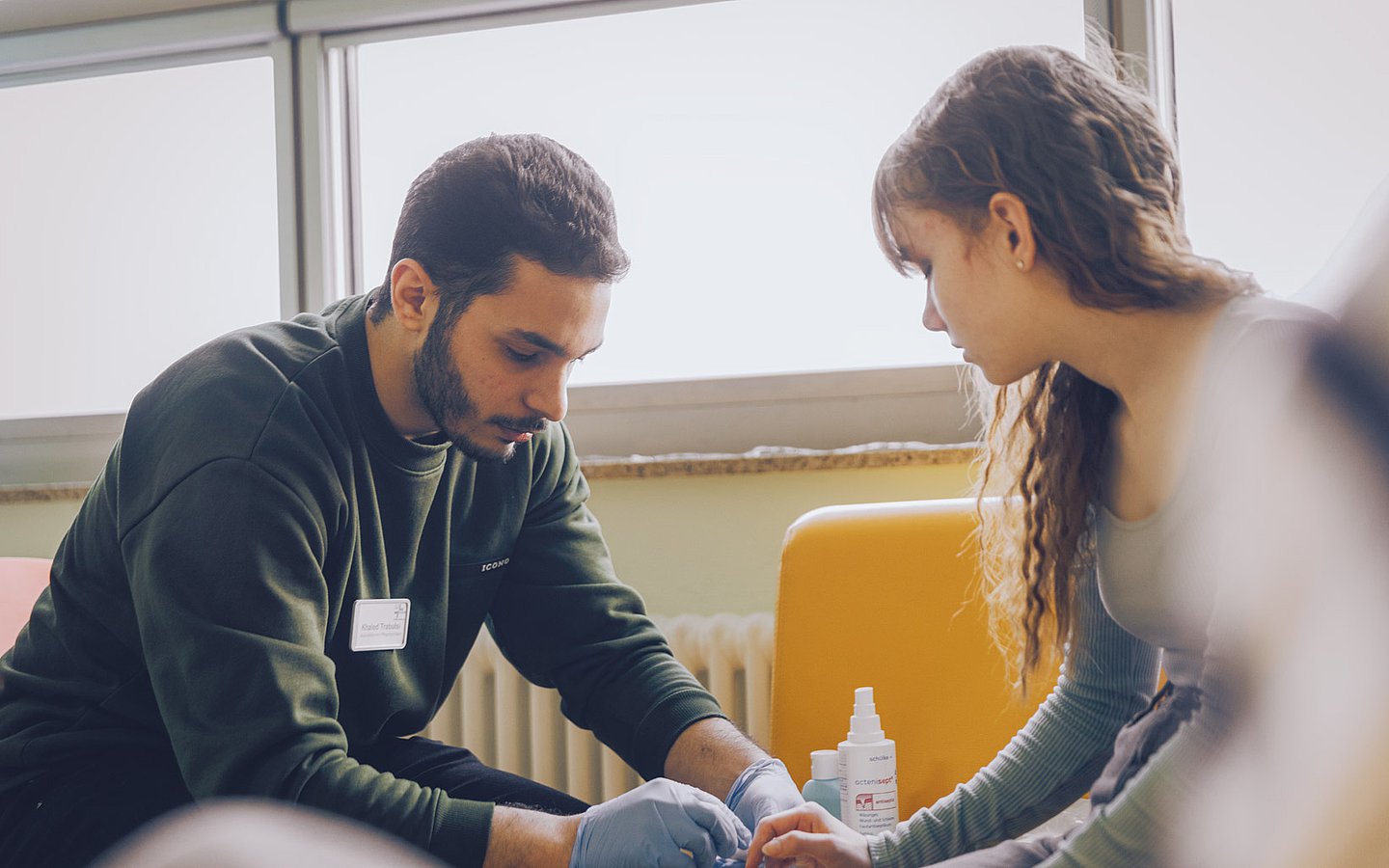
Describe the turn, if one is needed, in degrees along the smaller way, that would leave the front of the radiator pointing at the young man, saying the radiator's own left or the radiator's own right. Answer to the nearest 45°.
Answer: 0° — it already faces them

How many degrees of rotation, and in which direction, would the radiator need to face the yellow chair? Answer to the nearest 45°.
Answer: approximately 45° to its left

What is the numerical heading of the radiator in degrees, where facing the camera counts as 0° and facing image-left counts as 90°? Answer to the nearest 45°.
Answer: approximately 0°

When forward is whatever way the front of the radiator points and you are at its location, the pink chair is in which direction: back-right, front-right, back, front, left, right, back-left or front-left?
right

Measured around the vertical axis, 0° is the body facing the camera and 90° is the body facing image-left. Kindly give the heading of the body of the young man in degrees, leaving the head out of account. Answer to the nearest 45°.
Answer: approximately 315°

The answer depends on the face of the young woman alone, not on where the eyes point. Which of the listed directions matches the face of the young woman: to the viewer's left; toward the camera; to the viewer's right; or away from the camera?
to the viewer's left

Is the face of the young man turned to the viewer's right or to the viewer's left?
to the viewer's right
